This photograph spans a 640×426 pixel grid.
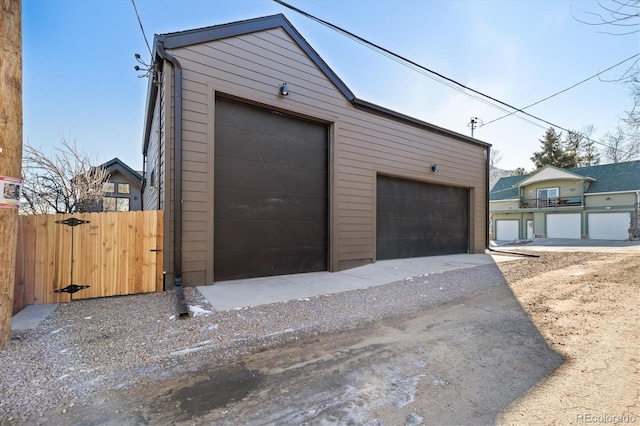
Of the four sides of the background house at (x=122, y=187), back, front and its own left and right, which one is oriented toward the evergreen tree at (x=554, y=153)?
left

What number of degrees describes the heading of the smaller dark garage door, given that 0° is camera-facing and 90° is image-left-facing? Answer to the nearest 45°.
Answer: approximately 315°

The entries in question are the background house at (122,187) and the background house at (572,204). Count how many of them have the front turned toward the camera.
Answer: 2

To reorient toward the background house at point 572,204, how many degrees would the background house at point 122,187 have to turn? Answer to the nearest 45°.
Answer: approximately 90° to its left

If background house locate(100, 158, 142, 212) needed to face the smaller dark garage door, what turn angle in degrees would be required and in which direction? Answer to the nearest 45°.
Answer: approximately 45° to its left

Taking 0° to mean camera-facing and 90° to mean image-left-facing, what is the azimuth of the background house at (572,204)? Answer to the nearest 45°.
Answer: approximately 0°

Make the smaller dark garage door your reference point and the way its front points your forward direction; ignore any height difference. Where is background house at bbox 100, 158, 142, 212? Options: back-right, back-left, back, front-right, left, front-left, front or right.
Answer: back-right

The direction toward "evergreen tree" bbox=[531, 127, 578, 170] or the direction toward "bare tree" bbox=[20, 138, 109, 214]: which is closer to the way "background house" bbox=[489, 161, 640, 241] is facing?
the bare tree

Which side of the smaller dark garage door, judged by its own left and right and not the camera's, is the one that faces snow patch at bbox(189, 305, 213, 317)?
right
